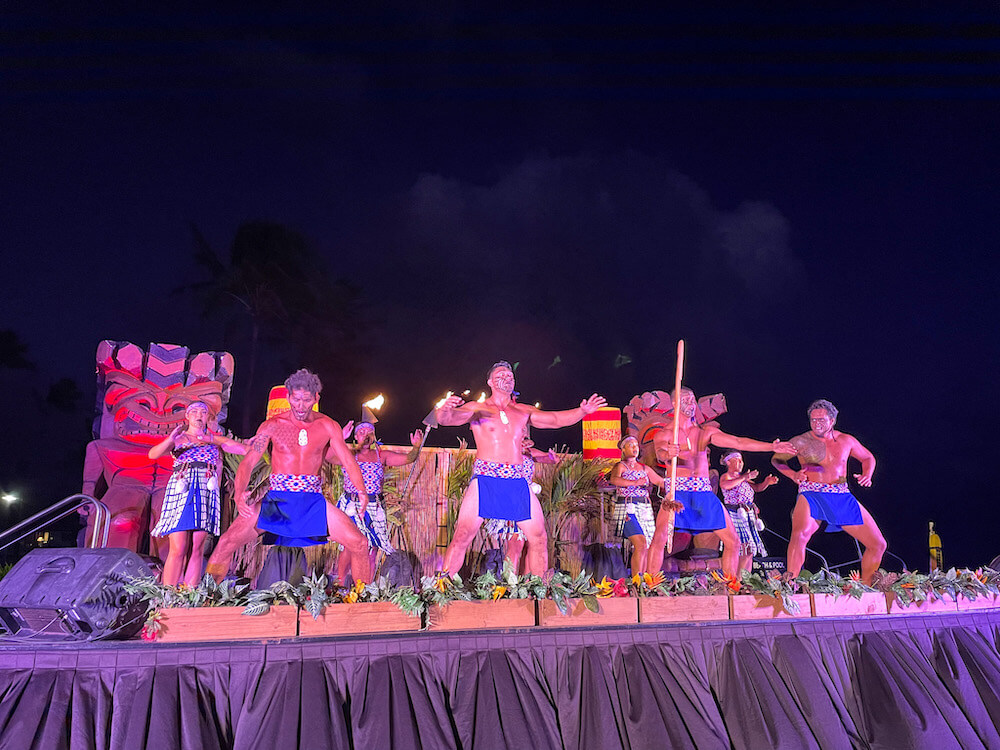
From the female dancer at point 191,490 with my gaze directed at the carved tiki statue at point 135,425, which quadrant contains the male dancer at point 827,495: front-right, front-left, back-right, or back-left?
back-right

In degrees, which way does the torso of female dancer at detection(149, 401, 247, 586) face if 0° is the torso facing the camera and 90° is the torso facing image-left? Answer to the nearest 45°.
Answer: approximately 0°

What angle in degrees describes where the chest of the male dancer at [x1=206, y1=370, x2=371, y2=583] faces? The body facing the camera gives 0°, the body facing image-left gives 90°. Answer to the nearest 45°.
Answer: approximately 0°

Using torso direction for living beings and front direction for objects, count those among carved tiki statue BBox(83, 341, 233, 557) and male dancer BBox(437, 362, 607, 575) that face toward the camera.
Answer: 2

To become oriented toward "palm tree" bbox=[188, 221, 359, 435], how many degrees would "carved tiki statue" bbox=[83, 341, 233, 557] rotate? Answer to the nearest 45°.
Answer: approximately 180°
